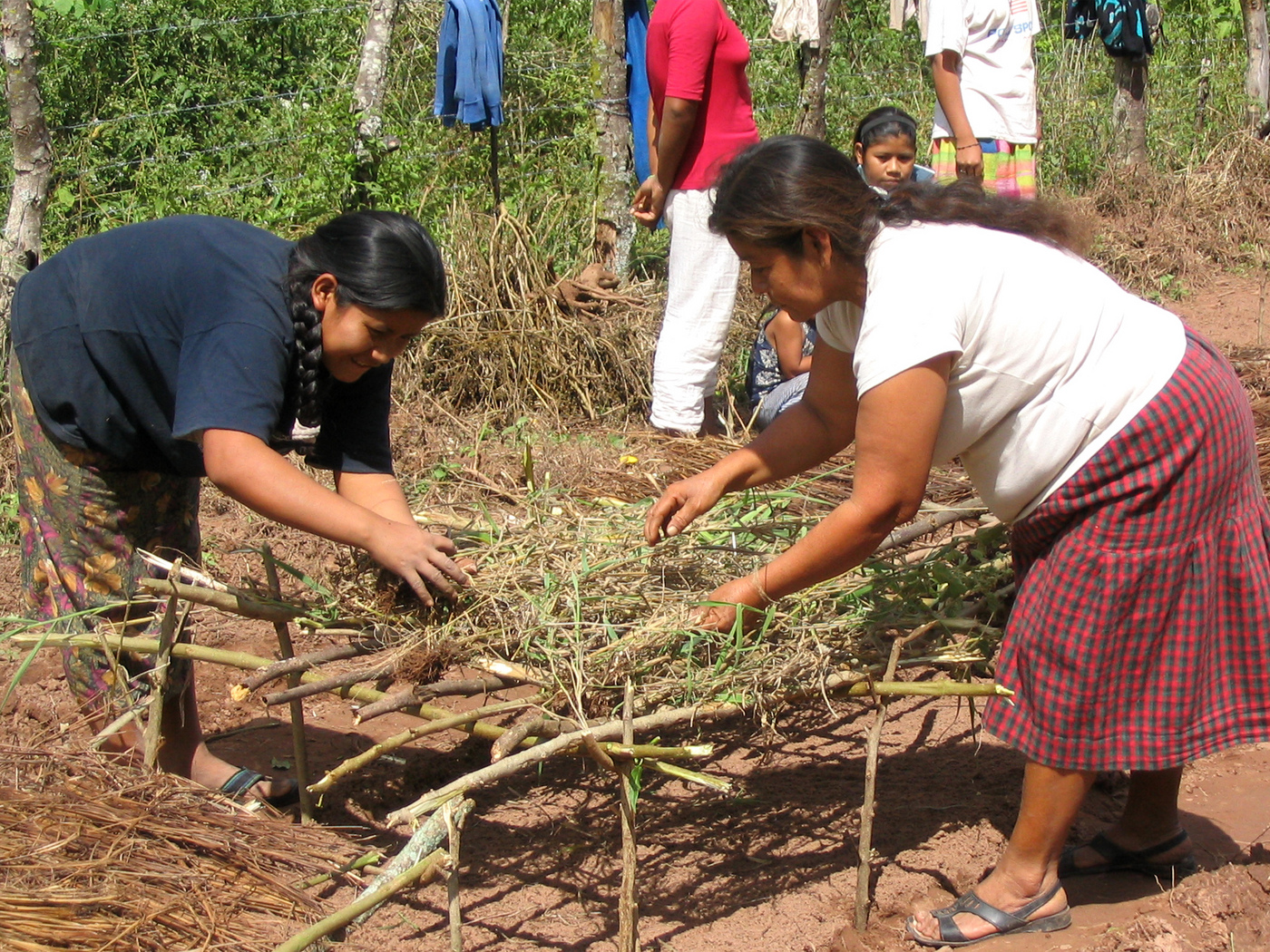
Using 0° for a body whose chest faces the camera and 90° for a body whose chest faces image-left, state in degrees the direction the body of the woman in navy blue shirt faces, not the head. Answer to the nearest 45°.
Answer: approximately 270°

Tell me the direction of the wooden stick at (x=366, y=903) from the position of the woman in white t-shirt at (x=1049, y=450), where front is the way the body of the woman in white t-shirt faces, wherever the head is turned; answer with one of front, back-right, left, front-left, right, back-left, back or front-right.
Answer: front-left

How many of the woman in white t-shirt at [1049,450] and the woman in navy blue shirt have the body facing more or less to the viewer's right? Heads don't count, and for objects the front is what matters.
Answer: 1

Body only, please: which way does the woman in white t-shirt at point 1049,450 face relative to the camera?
to the viewer's left

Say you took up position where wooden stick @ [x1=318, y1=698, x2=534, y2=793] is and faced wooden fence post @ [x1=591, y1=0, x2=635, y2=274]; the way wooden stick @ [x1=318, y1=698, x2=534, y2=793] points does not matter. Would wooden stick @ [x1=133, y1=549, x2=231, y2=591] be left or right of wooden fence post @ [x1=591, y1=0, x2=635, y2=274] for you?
left

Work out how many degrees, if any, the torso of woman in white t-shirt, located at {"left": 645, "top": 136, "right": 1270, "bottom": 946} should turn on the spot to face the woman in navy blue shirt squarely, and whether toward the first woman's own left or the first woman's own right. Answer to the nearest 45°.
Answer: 0° — they already face them

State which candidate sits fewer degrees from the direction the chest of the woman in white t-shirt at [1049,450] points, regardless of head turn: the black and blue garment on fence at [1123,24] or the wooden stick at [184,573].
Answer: the wooden stick

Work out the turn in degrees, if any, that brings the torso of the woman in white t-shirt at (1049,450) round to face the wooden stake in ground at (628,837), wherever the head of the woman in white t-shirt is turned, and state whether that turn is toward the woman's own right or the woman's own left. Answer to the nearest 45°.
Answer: approximately 45° to the woman's own left

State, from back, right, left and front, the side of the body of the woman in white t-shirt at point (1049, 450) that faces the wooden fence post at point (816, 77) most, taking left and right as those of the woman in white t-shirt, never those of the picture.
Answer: right

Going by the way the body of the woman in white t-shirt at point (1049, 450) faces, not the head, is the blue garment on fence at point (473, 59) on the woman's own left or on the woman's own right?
on the woman's own right

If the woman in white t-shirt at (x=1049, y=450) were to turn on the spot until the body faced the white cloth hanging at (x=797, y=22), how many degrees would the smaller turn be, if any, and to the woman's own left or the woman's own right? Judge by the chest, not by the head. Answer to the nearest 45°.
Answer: approximately 90° to the woman's own right

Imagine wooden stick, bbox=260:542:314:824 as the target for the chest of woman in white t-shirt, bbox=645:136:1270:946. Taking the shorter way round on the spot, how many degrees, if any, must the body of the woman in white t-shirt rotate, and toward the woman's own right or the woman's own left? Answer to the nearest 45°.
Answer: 0° — they already face it

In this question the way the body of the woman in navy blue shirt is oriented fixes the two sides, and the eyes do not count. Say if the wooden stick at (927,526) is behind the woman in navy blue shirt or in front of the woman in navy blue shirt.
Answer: in front
